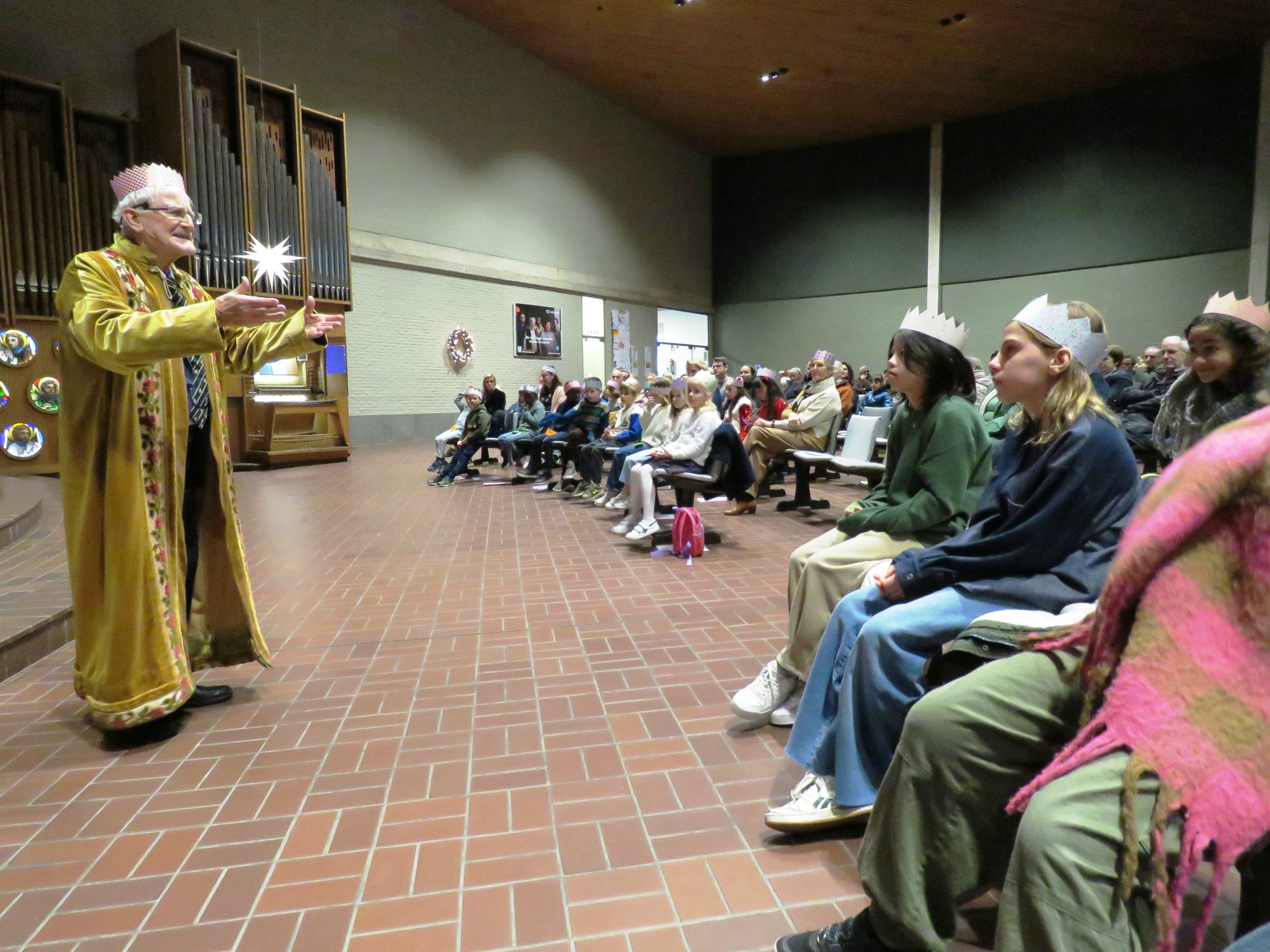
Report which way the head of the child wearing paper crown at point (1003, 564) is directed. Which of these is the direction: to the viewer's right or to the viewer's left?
to the viewer's left

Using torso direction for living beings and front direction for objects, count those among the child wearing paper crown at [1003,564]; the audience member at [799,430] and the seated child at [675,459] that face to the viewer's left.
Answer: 3

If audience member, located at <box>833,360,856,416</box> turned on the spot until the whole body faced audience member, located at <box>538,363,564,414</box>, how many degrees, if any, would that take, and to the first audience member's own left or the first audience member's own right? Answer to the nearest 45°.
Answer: approximately 45° to the first audience member's own right

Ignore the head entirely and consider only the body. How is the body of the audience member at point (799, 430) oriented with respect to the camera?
to the viewer's left

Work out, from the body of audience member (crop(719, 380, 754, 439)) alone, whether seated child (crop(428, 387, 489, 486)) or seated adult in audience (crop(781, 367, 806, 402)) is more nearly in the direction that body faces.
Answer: the seated child

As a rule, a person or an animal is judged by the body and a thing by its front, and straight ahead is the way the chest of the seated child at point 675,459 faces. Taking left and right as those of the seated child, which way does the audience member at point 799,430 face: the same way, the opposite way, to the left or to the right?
the same way

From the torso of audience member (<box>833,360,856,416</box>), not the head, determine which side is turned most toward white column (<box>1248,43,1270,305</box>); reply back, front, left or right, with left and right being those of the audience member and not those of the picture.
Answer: back

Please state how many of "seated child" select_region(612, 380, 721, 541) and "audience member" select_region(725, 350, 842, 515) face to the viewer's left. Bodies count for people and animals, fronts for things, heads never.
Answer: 2

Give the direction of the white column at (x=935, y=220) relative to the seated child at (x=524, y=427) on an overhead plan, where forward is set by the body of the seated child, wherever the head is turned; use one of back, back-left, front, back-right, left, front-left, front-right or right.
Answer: back

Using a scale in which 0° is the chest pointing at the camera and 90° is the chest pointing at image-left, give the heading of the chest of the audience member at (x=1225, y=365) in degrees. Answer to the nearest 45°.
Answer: approximately 45°

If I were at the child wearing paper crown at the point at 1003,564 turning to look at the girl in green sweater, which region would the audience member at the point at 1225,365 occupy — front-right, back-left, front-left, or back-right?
front-right

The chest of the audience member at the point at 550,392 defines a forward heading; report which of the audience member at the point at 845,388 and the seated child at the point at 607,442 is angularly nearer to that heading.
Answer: the seated child

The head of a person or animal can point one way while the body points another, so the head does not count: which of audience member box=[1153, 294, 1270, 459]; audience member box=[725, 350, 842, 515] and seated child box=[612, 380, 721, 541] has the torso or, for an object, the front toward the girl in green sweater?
audience member box=[1153, 294, 1270, 459]

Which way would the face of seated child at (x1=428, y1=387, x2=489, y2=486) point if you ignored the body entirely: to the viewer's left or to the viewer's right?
to the viewer's left

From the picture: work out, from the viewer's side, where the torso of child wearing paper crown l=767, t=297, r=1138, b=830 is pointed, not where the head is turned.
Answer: to the viewer's left
